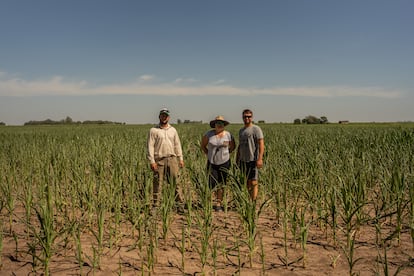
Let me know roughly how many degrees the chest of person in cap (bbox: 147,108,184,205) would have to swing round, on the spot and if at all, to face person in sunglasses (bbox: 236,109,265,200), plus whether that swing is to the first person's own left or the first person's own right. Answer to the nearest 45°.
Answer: approximately 90° to the first person's own left

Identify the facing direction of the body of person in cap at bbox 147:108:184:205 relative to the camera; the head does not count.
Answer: toward the camera
